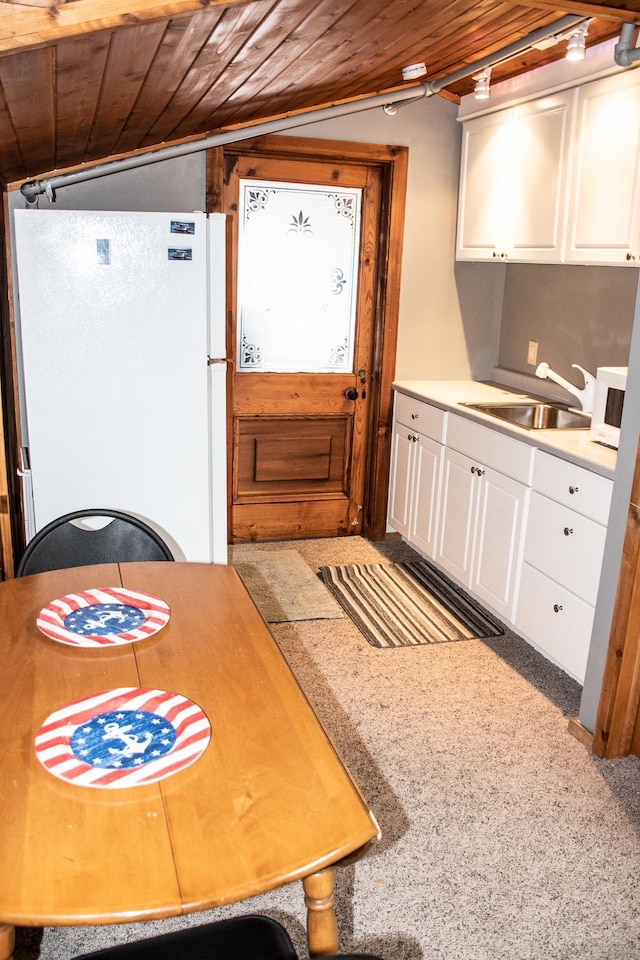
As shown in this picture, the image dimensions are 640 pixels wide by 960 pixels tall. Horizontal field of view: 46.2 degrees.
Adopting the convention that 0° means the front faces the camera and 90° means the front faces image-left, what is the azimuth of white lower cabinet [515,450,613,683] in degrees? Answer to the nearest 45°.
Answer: approximately 45°

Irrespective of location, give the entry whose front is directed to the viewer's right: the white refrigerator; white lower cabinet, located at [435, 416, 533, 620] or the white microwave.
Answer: the white refrigerator

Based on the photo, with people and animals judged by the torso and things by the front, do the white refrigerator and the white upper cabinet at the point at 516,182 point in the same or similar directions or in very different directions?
very different directions

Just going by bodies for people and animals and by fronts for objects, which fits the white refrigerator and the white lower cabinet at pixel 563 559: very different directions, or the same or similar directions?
very different directions

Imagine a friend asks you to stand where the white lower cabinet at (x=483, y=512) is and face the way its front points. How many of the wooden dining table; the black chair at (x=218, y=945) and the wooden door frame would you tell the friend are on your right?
1

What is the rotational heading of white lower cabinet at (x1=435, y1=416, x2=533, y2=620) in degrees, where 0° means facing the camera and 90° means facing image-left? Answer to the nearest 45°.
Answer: approximately 45°

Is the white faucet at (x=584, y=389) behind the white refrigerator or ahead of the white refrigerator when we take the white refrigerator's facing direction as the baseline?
ahead
